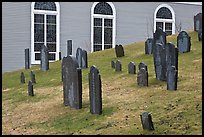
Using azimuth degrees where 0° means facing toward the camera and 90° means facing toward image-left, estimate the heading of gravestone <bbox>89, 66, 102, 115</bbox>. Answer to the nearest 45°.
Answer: approximately 45°

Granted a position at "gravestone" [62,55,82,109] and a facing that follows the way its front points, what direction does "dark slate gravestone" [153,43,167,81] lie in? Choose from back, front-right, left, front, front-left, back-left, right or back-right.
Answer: back

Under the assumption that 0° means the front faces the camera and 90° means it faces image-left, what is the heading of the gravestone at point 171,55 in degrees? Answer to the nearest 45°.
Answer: approximately 45°

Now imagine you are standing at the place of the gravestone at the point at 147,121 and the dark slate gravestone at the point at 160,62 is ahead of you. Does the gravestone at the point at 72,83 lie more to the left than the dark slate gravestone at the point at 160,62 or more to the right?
left

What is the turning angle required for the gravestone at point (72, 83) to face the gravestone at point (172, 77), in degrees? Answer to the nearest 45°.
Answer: approximately 135° to its left

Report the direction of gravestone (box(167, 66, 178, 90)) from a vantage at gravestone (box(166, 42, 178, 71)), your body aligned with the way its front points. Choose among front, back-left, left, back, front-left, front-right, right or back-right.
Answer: front-left
